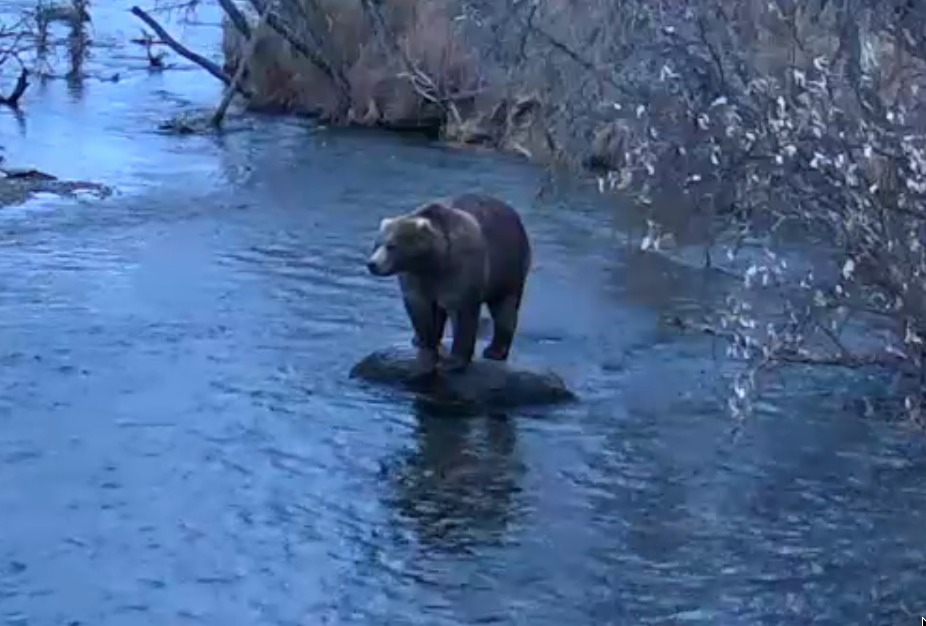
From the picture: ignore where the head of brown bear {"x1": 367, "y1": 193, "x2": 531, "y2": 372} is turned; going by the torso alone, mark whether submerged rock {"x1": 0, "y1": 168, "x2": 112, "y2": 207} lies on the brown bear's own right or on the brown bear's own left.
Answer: on the brown bear's own right

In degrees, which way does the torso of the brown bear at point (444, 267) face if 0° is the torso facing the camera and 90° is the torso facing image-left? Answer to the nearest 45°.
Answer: approximately 45°

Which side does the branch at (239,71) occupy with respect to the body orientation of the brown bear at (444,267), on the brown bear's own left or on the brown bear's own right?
on the brown bear's own right

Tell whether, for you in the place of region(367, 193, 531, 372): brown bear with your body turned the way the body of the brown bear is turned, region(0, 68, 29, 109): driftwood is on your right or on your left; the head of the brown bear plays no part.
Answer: on your right
